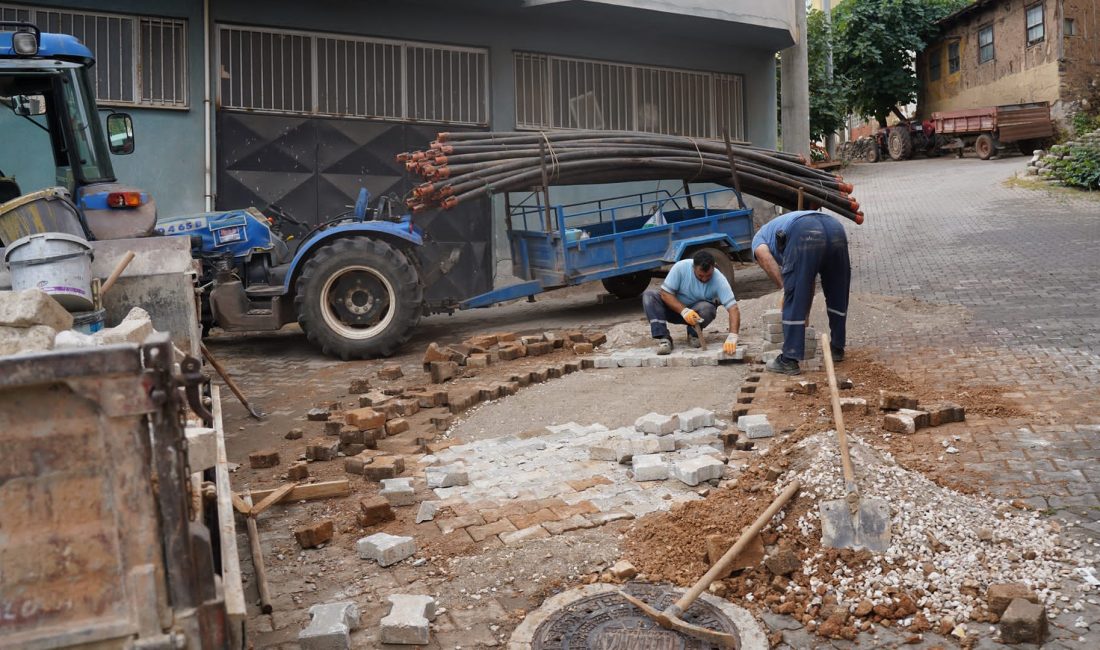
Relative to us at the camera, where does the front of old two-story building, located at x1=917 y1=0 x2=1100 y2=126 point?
facing the viewer and to the left of the viewer

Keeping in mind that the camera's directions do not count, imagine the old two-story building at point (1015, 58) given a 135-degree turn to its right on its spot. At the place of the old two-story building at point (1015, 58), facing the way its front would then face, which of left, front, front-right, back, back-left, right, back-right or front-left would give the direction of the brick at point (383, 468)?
back

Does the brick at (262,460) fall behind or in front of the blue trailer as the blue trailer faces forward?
in front

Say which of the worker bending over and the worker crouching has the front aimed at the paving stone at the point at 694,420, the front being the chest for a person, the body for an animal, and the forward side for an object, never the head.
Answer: the worker crouching

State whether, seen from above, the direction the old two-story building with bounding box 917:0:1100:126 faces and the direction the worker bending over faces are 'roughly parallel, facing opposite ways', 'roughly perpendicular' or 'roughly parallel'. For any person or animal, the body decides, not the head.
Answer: roughly perpendicular

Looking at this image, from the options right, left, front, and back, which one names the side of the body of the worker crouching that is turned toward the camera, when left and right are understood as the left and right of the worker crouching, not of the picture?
front

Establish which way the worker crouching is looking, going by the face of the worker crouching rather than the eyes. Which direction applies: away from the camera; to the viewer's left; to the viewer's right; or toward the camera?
toward the camera

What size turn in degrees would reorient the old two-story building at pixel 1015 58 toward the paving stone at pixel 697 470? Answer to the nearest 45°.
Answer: approximately 45° to its left

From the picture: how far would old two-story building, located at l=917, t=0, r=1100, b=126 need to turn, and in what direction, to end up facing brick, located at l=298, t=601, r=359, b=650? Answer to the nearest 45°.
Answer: approximately 45° to its left

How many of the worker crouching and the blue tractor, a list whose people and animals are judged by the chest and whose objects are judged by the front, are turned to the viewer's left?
1

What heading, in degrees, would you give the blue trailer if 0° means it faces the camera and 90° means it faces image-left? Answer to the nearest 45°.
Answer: approximately 45°

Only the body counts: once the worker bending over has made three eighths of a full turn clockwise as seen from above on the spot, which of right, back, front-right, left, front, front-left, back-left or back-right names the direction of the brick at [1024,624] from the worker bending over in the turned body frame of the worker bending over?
right

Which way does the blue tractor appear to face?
to the viewer's left

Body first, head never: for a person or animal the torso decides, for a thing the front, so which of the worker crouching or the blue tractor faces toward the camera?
the worker crouching

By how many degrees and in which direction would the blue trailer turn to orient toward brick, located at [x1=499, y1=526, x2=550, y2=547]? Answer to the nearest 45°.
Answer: approximately 45° to its left
